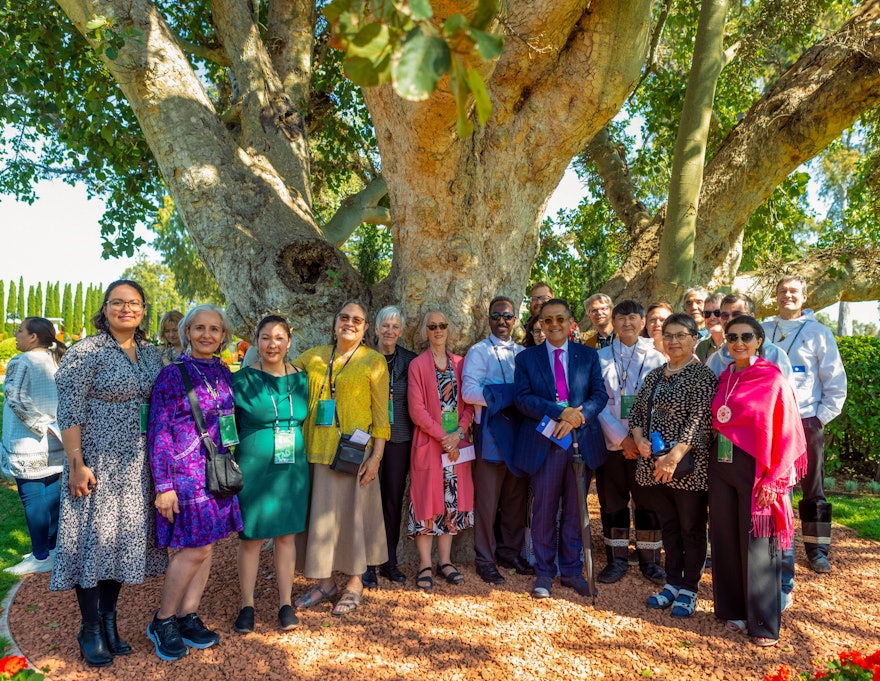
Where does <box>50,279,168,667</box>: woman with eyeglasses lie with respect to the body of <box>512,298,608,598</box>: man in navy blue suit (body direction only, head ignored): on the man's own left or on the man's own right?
on the man's own right

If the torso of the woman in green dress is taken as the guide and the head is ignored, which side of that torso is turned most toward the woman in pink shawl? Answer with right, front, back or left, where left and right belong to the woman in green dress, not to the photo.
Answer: left

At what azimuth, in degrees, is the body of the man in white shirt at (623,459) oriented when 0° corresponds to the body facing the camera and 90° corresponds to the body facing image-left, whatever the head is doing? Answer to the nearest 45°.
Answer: approximately 0°

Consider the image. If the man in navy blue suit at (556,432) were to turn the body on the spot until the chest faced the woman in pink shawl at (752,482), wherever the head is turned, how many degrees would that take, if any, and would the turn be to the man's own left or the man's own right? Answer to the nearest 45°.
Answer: approximately 45° to the man's own left

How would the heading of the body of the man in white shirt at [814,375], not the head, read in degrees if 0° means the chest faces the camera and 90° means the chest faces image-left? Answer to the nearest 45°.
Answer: approximately 45°

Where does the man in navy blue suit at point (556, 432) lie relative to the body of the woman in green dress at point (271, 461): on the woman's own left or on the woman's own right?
on the woman's own left

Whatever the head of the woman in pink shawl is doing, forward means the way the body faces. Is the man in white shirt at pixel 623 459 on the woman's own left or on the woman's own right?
on the woman's own right

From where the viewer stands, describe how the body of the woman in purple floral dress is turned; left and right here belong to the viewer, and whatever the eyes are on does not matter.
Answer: facing the viewer and to the right of the viewer
